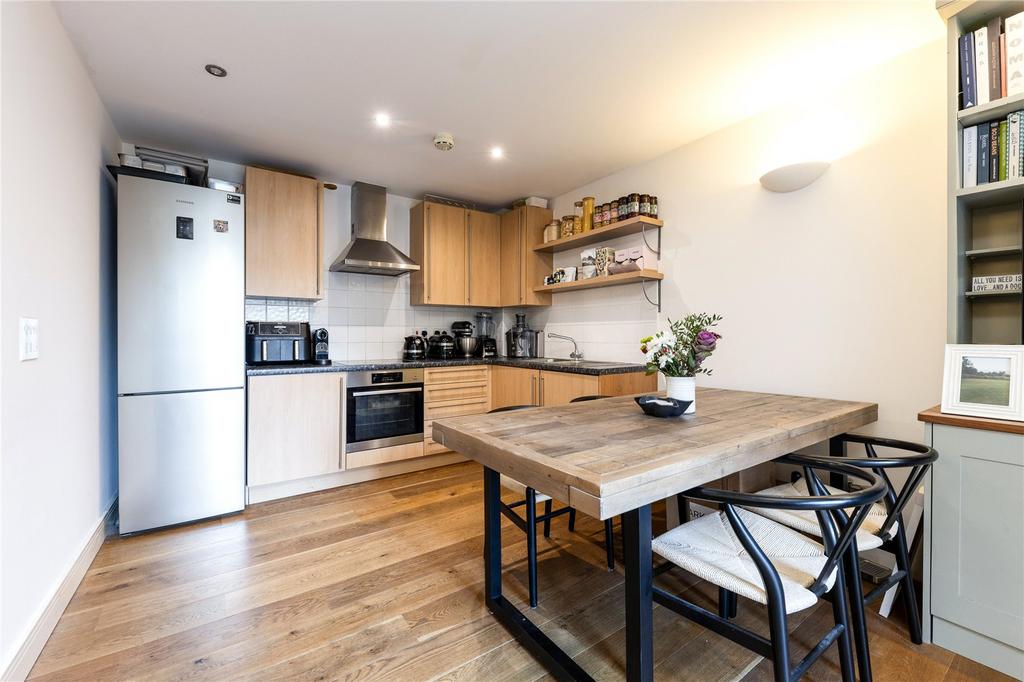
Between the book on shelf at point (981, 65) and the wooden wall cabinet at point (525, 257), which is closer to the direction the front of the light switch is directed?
the book on shelf

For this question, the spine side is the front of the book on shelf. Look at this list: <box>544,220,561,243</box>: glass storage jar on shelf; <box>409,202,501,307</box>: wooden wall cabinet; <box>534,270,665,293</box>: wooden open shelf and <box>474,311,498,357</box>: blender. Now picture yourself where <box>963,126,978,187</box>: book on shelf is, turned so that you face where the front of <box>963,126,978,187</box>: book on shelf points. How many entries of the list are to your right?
4

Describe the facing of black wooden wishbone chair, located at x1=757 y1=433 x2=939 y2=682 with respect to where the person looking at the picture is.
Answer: facing away from the viewer and to the left of the viewer
